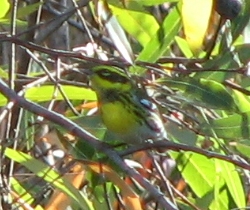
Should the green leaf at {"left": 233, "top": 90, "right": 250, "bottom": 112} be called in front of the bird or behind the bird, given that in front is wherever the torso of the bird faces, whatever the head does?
behind

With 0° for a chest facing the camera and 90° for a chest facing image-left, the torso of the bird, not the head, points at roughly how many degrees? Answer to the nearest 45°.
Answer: approximately 45°
